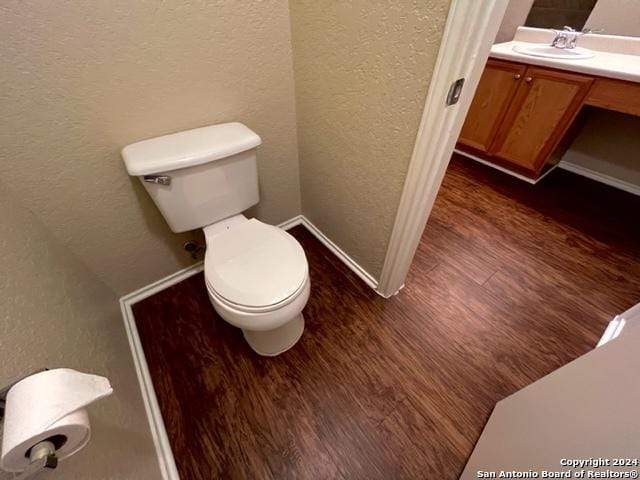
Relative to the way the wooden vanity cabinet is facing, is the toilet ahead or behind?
ahead

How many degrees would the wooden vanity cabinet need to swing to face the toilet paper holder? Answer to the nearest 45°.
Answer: approximately 45° to its left

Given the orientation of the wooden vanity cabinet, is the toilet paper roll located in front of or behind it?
in front

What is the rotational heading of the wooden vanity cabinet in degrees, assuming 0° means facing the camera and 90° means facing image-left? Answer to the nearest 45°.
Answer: approximately 45°

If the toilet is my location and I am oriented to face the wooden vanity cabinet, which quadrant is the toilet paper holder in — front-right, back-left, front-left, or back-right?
back-right
